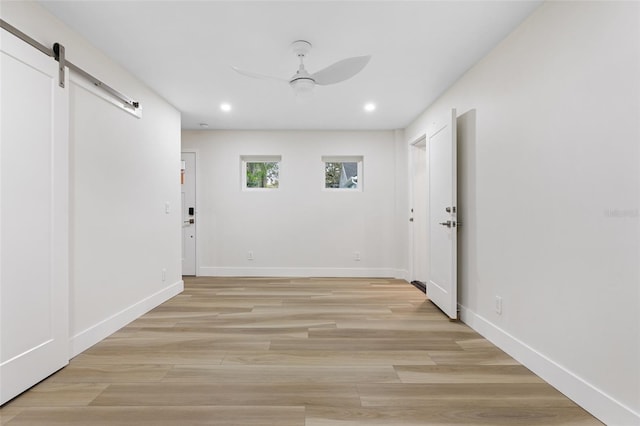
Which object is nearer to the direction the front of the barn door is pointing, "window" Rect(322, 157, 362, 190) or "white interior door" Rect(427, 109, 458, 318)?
the white interior door

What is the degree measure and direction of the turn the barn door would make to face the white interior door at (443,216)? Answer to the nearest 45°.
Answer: approximately 45° to its left

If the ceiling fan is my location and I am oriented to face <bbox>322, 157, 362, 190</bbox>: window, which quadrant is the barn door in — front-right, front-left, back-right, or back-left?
back-left

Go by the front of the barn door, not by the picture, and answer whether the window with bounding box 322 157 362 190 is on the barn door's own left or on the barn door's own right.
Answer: on the barn door's own left

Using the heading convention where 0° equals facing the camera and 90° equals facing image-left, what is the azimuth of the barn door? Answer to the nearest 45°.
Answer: approximately 315°

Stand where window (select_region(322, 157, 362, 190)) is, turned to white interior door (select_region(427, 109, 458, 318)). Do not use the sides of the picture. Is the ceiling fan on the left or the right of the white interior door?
right

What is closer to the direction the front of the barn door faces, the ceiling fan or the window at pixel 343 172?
the ceiling fan

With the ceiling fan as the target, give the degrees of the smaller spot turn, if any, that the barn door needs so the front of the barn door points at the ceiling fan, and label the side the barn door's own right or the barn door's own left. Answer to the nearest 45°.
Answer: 0° — it already faces it
